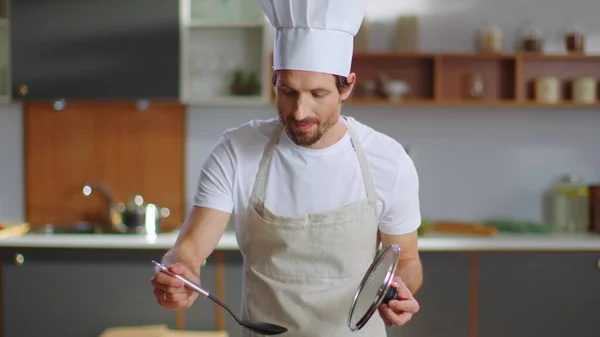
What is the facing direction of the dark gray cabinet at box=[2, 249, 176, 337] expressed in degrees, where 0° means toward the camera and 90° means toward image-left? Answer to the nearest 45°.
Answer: approximately 0°

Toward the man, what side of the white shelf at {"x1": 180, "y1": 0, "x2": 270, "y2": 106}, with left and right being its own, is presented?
front

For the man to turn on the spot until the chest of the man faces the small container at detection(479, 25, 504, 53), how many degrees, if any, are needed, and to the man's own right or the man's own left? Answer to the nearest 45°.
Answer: approximately 135° to the man's own left

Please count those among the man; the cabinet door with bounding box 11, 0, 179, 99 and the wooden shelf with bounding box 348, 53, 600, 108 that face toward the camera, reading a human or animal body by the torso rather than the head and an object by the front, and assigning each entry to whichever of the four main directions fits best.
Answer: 3

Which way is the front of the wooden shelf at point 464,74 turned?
toward the camera

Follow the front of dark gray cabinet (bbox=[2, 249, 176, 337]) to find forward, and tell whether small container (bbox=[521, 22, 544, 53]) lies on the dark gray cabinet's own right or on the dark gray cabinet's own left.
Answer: on the dark gray cabinet's own left

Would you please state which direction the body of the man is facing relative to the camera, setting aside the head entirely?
toward the camera

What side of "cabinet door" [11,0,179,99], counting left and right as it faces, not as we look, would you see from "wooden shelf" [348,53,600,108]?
left

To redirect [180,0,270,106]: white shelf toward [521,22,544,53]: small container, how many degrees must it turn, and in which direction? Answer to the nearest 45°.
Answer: approximately 90° to its left

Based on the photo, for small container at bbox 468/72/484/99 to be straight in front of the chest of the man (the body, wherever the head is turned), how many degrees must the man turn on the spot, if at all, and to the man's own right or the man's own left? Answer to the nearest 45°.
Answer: approximately 135° to the man's own left

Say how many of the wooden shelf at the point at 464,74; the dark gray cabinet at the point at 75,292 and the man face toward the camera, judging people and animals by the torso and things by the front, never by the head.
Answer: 3
